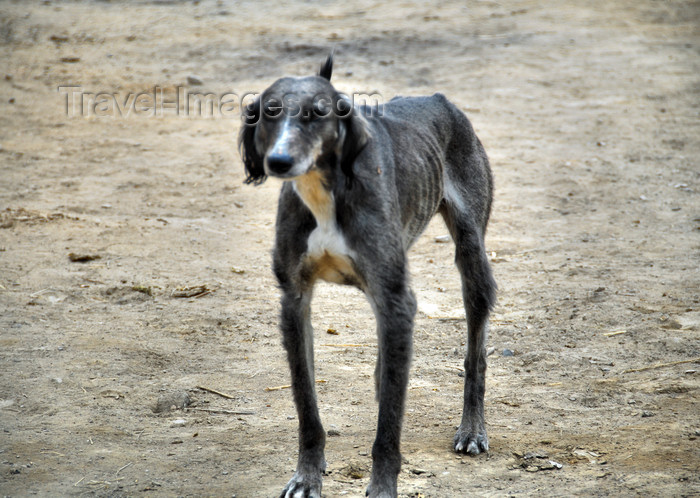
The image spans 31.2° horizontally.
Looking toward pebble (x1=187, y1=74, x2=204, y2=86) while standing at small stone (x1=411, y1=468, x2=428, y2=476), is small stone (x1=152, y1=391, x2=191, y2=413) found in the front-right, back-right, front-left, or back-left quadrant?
front-left

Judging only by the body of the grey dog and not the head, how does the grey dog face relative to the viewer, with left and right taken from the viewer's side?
facing the viewer and to the left of the viewer

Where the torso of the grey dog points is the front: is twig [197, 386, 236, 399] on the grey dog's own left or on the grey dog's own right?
on the grey dog's own right
